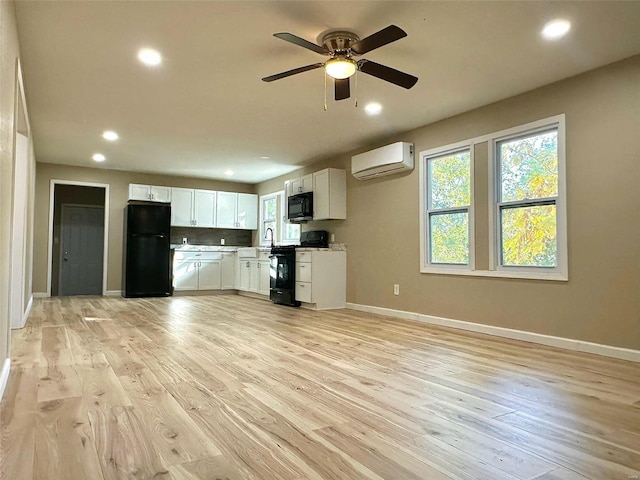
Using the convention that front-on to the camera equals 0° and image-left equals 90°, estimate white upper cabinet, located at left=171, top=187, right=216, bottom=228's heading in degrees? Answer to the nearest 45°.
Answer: approximately 0°

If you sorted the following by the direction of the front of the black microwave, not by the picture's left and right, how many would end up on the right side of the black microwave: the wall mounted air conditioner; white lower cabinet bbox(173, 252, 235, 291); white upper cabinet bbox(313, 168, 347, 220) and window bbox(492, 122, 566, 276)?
1

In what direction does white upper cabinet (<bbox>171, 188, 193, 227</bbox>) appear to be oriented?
toward the camera

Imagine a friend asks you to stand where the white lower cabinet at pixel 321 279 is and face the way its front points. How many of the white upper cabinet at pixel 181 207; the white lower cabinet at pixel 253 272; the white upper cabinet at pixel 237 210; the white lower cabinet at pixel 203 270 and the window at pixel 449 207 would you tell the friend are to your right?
4

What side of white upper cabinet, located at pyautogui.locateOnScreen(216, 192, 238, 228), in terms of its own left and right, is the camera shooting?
front

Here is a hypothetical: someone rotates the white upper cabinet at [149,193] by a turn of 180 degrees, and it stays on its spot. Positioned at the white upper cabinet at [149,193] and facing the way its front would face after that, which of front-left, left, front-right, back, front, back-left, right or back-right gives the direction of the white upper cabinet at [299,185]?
back-right

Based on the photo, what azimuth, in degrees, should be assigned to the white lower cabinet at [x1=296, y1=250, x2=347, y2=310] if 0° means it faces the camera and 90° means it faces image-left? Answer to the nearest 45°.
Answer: approximately 45°

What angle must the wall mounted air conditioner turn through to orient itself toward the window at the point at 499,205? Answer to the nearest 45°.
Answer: approximately 90° to its left

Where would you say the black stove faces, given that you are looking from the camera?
facing the viewer and to the left of the viewer

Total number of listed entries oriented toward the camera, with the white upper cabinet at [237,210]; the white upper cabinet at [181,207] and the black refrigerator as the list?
3

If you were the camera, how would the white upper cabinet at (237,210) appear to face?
facing the viewer

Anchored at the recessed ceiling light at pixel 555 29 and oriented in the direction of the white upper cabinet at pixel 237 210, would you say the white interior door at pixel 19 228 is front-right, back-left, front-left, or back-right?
front-left

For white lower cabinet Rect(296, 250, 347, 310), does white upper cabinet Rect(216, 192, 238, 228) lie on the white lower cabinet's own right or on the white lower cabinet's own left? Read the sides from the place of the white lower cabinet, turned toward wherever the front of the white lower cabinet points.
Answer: on the white lower cabinet's own right

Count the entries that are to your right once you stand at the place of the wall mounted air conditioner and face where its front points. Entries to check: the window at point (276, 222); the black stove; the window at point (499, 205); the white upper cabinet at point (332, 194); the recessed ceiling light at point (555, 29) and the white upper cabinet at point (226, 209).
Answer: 4
